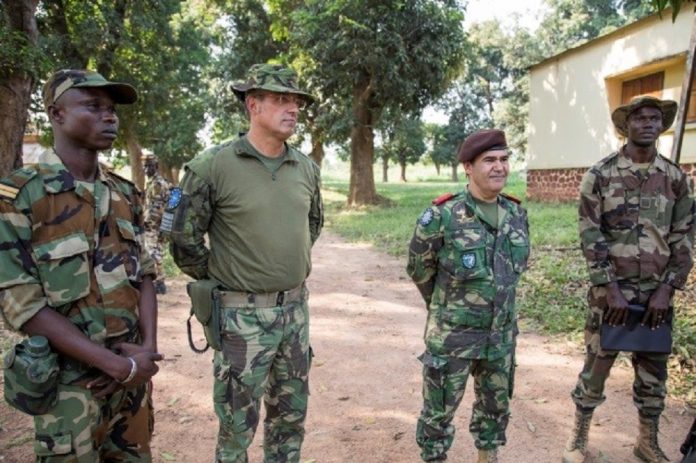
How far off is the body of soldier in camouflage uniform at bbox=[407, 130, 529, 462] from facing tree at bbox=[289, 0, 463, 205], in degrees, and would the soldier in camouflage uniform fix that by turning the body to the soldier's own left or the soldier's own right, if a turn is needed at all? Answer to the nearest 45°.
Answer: approximately 135° to the soldier's own left

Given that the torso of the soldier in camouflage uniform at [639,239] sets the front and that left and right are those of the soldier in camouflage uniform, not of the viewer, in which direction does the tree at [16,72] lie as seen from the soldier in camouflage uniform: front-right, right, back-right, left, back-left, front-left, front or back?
right

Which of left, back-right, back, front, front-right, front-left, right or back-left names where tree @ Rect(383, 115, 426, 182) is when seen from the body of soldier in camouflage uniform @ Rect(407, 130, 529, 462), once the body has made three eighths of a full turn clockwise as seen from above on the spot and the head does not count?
right

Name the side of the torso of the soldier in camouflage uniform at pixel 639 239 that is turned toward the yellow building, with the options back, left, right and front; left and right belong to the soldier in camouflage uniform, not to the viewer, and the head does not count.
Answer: back

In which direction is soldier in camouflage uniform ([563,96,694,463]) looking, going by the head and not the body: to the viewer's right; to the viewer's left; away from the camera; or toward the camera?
toward the camera

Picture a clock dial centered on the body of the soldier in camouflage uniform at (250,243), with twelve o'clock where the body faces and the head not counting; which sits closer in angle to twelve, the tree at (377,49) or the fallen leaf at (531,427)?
the fallen leaf

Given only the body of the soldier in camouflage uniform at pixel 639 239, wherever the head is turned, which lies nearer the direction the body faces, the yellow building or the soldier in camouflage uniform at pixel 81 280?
the soldier in camouflage uniform

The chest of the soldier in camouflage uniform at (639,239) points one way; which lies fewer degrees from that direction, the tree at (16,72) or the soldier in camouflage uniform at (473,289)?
the soldier in camouflage uniform

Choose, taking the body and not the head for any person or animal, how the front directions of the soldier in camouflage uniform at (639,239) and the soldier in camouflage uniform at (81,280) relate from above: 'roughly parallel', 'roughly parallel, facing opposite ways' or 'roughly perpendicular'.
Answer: roughly perpendicular

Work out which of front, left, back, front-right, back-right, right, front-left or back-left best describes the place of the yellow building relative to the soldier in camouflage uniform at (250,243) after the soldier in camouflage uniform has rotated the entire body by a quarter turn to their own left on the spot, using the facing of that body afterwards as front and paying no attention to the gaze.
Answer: front

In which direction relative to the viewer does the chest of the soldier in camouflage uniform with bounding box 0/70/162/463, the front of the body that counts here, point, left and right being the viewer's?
facing the viewer and to the right of the viewer

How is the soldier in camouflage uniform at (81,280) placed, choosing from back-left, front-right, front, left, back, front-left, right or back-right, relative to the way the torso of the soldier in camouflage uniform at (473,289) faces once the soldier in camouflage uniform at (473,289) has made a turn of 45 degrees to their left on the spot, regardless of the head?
back-right

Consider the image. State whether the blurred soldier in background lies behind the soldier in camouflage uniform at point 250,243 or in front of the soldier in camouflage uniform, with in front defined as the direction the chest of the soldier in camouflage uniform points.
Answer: behind

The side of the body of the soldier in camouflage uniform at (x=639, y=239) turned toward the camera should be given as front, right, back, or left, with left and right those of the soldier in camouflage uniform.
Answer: front

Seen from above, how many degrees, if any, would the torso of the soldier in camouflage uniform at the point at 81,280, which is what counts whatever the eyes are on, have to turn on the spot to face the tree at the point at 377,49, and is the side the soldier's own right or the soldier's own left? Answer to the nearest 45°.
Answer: approximately 90° to the soldier's own left
